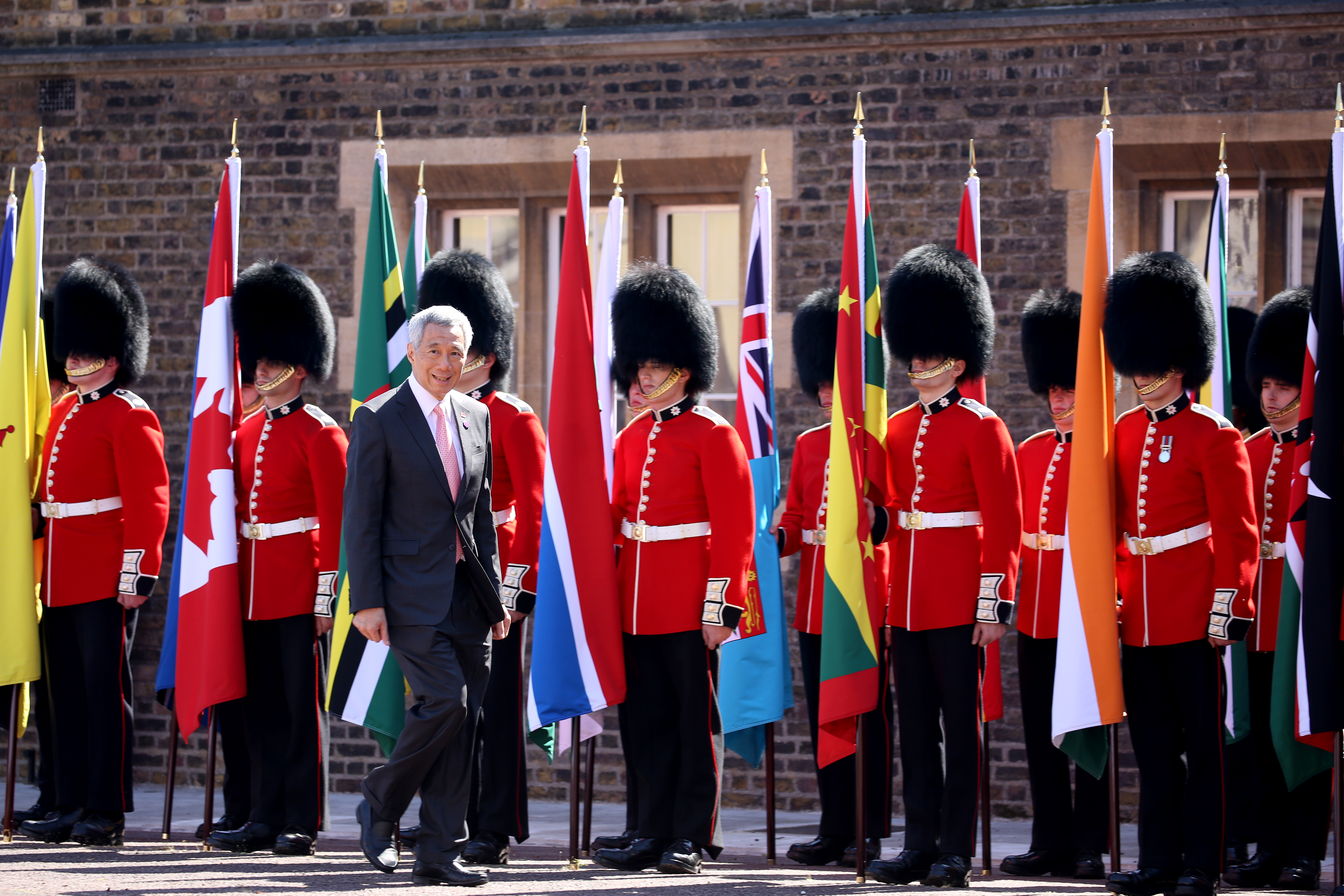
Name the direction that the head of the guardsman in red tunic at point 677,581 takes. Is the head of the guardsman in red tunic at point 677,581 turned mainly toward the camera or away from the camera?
toward the camera

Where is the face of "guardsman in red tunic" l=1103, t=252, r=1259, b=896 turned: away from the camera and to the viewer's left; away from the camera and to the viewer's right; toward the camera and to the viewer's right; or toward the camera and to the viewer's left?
toward the camera and to the viewer's left

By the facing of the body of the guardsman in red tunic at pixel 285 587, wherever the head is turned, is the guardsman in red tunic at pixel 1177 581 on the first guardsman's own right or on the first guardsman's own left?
on the first guardsman's own left

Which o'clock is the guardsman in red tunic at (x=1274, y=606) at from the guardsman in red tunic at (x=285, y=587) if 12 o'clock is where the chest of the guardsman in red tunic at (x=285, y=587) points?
the guardsman in red tunic at (x=1274, y=606) is roughly at 8 o'clock from the guardsman in red tunic at (x=285, y=587).

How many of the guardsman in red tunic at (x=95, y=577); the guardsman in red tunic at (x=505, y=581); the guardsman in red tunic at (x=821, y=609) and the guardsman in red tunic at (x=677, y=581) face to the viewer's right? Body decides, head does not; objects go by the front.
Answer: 0

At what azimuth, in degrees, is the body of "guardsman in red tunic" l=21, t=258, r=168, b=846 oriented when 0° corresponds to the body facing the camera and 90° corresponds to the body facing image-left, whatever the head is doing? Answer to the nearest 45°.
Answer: approximately 45°

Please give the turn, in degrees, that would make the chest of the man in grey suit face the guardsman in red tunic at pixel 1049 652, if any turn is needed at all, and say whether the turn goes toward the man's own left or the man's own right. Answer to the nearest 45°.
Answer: approximately 45° to the man's own left

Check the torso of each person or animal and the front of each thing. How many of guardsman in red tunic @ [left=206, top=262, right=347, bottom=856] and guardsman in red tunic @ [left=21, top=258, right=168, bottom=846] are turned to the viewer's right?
0

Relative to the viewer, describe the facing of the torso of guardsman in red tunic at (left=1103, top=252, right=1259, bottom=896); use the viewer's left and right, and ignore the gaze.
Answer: facing the viewer and to the left of the viewer

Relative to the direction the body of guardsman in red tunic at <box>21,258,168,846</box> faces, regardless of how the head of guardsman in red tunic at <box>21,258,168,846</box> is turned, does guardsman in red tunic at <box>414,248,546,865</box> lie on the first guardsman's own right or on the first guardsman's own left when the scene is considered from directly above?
on the first guardsman's own left

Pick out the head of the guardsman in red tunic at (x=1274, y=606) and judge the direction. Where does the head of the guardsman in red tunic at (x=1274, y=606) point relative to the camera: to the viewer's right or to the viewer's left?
to the viewer's left

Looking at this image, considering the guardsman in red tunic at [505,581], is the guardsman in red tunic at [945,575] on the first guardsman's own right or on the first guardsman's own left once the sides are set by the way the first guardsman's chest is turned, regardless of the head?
on the first guardsman's own left

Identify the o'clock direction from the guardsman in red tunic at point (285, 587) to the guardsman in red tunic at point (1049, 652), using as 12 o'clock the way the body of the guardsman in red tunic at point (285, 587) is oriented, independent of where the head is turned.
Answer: the guardsman in red tunic at point (1049, 652) is roughly at 8 o'clock from the guardsman in red tunic at point (285, 587).

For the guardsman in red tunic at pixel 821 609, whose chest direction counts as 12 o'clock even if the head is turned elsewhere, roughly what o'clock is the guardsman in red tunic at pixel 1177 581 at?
the guardsman in red tunic at pixel 1177 581 is roughly at 9 o'clock from the guardsman in red tunic at pixel 821 609.

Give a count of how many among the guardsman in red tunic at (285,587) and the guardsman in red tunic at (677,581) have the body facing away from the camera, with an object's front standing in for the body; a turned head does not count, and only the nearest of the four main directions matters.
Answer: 0
